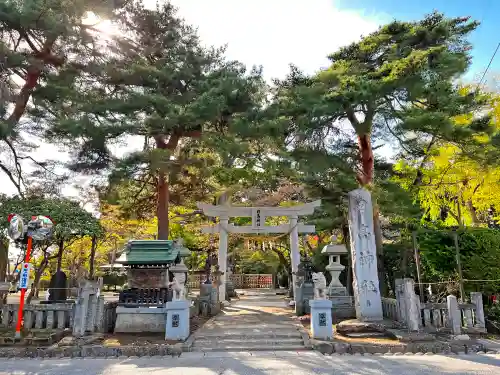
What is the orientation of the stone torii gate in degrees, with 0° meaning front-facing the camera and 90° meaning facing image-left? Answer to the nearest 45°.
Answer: approximately 0°

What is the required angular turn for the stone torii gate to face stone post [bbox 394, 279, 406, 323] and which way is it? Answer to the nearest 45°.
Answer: approximately 45° to its left

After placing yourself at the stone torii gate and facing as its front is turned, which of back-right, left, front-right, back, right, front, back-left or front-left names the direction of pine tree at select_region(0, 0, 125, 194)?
front-right

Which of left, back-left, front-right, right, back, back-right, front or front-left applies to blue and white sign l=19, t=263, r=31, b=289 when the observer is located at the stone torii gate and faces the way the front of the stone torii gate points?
front-right

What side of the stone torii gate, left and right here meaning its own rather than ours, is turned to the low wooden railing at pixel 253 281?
back

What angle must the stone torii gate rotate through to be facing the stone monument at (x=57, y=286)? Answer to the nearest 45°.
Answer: approximately 45° to its right

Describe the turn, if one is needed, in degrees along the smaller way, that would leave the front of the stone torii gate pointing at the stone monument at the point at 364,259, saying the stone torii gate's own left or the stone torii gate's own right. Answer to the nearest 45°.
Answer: approximately 45° to the stone torii gate's own left

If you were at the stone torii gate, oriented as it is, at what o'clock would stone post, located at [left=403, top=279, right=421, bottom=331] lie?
The stone post is roughly at 11 o'clock from the stone torii gate.
